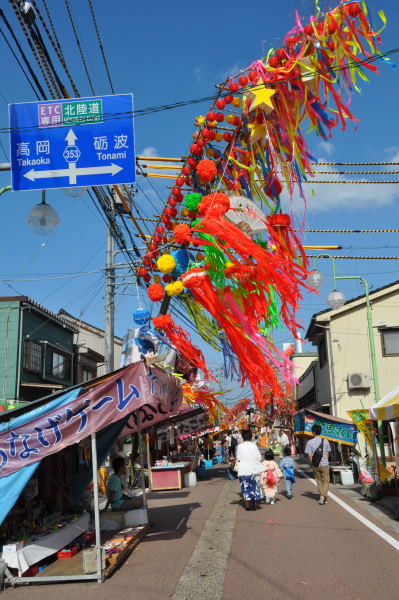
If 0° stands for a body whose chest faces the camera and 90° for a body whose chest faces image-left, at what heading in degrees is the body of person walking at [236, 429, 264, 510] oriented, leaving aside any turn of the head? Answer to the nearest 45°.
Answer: approximately 180°

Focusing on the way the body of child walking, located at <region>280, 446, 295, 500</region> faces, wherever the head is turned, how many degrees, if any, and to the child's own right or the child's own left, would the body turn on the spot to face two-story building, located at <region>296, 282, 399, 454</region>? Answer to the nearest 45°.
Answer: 0° — they already face it

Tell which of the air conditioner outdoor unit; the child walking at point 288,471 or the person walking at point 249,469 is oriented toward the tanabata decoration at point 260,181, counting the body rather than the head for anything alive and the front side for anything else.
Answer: the air conditioner outdoor unit

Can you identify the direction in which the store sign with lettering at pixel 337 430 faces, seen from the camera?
facing the viewer and to the left of the viewer

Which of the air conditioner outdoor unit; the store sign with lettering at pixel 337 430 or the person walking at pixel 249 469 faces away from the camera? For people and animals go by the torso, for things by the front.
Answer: the person walking

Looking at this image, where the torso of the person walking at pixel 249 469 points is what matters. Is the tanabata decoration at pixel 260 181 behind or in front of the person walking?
behind

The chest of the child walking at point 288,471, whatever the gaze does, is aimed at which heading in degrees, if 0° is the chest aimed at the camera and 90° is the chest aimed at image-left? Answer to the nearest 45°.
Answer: approximately 180°

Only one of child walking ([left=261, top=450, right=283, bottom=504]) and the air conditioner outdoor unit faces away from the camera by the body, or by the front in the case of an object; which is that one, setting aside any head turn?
the child walking

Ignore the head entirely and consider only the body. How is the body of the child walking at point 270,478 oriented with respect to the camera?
away from the camera

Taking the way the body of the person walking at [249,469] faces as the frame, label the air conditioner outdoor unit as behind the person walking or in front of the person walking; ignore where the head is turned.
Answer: in front

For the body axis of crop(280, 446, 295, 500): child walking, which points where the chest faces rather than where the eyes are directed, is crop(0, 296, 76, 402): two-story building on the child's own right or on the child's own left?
on the child's own left
